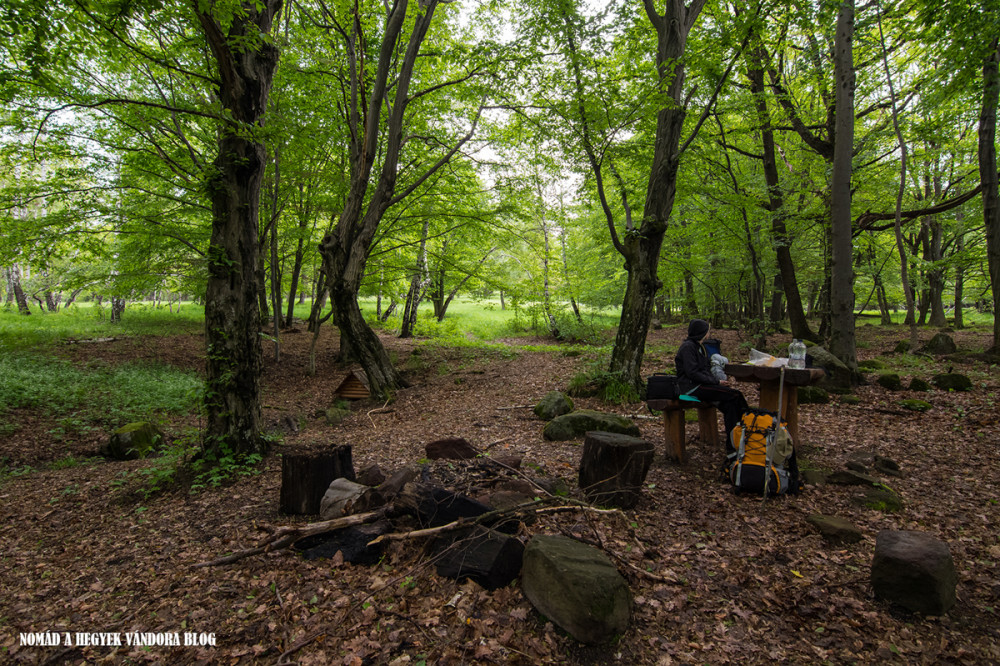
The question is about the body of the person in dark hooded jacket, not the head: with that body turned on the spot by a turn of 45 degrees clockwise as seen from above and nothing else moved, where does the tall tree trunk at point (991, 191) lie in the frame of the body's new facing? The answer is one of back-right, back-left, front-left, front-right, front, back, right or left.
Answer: left

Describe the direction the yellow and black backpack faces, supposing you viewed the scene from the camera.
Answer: facing the viewer

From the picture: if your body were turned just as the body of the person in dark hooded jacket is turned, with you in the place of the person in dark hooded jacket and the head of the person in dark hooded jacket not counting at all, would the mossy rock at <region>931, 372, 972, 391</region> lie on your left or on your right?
on your left

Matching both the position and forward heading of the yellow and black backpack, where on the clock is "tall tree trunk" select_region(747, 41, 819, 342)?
The tall tree trunk is roughly at 6 o'clock from the yellow and black backpack.

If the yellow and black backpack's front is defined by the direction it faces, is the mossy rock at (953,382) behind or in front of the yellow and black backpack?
behind

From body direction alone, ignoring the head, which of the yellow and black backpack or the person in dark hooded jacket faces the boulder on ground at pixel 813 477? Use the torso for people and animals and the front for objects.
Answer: the person in dark hooded jacket

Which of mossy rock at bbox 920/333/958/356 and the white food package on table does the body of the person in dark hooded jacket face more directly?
the white food package on table

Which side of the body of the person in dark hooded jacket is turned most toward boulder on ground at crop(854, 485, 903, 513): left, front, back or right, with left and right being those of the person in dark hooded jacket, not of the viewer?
front

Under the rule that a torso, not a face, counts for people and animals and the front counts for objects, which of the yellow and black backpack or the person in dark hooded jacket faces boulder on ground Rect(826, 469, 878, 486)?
the person in dark hooded jacket

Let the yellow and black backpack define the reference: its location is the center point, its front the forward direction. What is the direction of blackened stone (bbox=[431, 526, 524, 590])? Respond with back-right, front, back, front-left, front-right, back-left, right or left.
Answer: front-right

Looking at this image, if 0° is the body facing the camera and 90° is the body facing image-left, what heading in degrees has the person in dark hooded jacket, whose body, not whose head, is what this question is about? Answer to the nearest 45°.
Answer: approximately 270°

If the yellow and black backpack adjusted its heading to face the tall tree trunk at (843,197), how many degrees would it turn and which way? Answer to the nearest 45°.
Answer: approximately 180°

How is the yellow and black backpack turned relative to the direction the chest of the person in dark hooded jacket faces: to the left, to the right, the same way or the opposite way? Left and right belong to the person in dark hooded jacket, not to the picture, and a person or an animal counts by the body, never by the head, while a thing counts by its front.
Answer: to the right

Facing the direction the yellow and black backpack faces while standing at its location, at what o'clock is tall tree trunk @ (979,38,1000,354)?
The tall tree trunk is roughly at 7 o'clock from the yellow and black backpack.

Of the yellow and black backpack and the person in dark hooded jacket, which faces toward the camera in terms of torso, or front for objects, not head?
the yellow and black backpack

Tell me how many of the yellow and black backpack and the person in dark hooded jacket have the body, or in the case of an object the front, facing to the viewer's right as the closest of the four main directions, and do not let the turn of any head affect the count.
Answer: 1

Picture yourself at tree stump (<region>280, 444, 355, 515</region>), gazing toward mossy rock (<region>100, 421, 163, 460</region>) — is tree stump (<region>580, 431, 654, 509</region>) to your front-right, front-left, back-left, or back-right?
back-right
